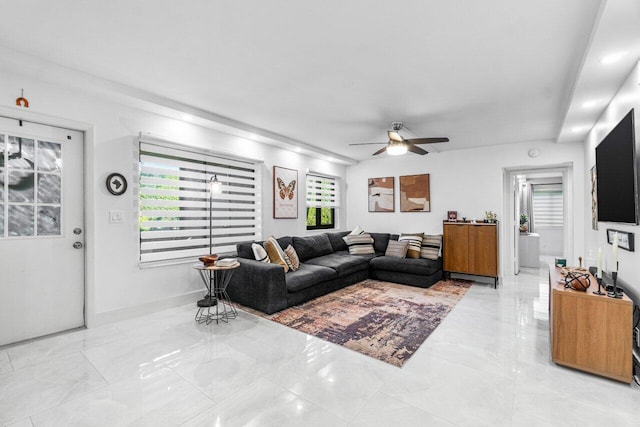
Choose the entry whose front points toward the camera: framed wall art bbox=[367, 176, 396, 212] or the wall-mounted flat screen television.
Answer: the framed wall art

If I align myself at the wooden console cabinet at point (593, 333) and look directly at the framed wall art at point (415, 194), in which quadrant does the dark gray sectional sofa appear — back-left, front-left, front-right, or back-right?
front-left

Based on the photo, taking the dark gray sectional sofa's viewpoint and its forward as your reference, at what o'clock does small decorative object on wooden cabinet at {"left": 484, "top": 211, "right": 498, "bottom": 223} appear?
The small decorative object on wooden cabinet is roughly at 10 o'clock from the dark gray sectional sofa.

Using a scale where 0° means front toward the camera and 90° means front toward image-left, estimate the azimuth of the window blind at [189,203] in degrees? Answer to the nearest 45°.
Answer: approximately 315°

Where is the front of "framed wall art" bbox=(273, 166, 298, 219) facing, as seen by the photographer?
facing the viewer and to the right of the viewer

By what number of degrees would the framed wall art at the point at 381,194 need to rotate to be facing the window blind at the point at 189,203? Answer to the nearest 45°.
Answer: approximately 45° to its right

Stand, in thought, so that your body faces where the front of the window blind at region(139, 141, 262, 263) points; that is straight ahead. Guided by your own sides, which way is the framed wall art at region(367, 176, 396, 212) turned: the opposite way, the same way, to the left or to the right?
to the right

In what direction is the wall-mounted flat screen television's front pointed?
to the viewer's left

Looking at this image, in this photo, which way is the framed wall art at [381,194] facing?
toward the camera

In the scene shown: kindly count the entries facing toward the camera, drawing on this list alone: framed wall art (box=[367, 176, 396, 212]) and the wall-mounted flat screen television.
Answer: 1

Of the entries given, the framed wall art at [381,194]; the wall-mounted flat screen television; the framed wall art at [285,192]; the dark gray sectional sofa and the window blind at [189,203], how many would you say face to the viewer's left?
1

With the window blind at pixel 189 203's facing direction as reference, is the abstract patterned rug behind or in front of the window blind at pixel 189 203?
in front

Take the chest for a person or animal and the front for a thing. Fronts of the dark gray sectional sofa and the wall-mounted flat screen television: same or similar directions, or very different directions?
very different directions

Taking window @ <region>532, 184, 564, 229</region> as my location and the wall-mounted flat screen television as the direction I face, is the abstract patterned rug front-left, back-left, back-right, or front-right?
front-right
